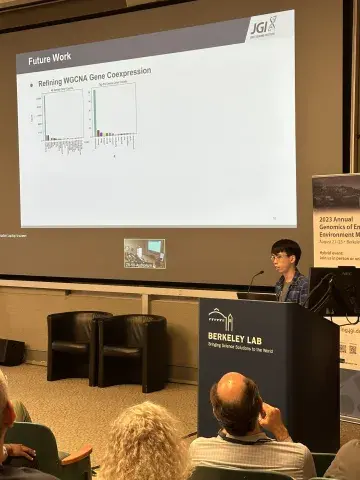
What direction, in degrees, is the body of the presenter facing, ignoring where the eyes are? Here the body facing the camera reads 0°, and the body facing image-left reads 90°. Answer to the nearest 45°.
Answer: approximately 45°

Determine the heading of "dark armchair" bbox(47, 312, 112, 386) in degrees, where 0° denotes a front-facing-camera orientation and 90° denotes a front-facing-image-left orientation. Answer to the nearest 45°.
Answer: approximately 45°

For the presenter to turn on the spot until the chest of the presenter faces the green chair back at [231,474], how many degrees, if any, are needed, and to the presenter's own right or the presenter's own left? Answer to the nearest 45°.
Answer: approximately 45° to the presenter's own left

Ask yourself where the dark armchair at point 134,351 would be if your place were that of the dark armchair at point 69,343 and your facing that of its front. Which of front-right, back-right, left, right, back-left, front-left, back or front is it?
left

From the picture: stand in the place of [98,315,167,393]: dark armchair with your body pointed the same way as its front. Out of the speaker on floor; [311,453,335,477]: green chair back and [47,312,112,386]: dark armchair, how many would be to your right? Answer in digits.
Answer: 2

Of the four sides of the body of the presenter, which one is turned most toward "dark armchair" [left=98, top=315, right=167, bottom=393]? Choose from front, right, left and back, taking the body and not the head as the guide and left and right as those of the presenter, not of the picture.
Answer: right

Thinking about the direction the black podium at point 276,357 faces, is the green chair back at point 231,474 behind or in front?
in front

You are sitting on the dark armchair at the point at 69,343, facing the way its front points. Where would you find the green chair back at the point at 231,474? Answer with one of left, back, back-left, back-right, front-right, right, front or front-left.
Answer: front-left

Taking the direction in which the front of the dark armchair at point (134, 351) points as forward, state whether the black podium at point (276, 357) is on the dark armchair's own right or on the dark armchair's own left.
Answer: on the dark armchair's own left

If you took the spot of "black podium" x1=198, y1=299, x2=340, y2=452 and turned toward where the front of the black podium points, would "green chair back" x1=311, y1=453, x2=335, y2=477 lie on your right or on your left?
on your left

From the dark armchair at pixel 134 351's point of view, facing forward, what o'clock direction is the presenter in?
The presenter is roughly at 9 o'clock from the dark armchair.

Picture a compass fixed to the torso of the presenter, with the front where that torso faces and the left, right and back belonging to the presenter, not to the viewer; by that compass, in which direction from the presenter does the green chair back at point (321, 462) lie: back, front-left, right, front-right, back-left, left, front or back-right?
front-left
